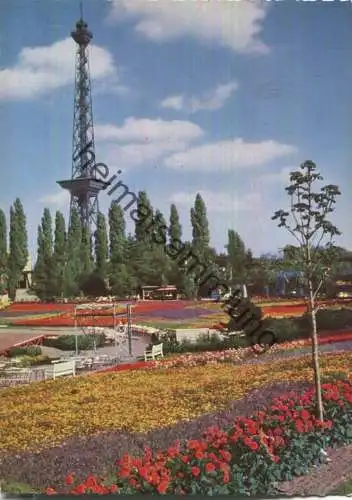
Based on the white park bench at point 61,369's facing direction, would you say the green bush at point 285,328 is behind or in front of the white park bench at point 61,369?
behind
